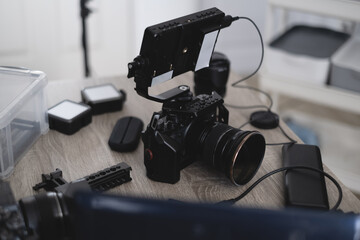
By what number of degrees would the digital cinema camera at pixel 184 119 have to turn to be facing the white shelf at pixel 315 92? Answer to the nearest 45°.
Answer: approximately 90° to its left

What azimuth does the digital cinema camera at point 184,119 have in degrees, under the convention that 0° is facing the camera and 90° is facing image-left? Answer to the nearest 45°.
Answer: approximately 315°

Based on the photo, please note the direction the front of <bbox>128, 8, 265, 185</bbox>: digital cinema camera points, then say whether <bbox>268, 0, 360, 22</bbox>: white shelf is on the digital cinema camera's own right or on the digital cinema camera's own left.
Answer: on the digital cinema camera's own left
